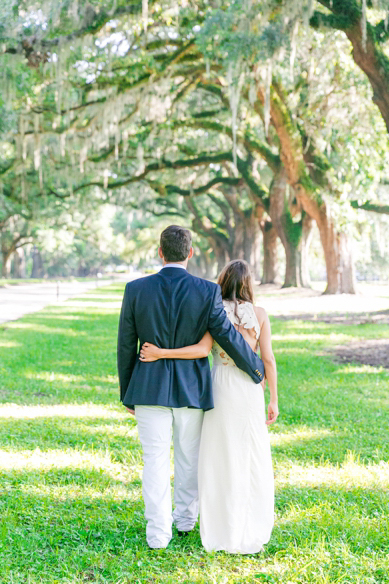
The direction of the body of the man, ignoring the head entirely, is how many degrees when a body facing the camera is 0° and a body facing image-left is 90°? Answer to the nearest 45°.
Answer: approximately 180°

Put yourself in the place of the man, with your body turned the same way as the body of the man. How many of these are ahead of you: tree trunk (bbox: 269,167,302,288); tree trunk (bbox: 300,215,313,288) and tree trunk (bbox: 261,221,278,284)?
3

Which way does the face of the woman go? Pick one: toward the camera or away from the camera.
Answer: away from the camera

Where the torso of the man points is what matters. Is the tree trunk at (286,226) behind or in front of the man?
in front

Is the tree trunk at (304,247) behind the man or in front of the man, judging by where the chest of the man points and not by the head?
in front

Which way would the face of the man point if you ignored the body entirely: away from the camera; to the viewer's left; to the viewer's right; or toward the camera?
away from the camera

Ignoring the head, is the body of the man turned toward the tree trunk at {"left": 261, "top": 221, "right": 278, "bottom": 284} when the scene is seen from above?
yes
